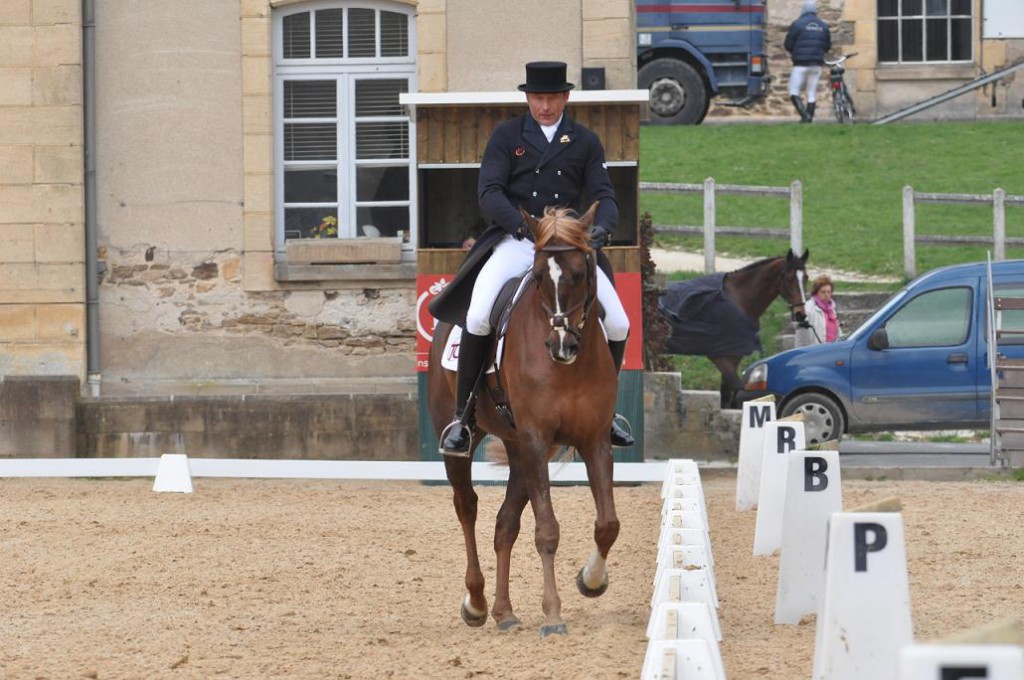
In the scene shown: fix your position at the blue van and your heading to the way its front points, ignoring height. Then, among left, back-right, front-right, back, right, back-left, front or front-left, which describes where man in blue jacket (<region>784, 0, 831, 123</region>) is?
right

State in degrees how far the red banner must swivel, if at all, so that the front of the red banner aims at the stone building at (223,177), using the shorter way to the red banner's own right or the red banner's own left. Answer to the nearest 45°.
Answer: approximately 135° to the red banner's own right

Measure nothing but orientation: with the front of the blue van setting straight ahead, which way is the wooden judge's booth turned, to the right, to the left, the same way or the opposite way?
to the left

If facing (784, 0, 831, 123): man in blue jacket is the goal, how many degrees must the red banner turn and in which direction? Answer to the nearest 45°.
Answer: approximately 180°

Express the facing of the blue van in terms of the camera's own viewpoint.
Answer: facing to the left of the viewer

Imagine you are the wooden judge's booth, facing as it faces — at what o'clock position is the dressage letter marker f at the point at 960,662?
The dressage letter marker f is roughly at 12 o'clock from the wooden judge's booth.

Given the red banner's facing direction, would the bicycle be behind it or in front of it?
behind

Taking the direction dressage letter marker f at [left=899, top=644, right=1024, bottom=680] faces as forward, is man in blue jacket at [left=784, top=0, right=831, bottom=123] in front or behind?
behind
